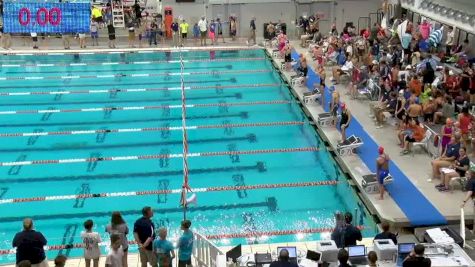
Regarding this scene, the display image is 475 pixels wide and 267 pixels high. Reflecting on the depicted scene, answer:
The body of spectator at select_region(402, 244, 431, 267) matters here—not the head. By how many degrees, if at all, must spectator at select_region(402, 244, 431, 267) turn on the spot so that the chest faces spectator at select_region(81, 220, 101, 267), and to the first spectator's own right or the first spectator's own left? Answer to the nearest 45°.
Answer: approximately 90° to the first spectator's own left

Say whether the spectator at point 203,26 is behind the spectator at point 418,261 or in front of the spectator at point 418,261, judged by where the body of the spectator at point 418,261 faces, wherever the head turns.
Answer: in front

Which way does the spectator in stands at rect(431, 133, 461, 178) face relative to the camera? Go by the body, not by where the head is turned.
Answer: to the viewer's left

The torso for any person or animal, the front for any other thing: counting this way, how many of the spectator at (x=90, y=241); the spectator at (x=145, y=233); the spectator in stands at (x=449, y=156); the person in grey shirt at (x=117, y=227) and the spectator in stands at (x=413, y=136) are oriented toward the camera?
0

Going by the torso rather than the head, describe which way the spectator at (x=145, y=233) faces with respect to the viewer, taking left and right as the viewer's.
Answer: facing away from the viewer and to the right of the viewer

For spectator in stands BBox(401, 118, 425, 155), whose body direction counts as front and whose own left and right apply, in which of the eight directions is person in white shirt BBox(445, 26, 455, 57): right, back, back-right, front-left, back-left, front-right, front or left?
right

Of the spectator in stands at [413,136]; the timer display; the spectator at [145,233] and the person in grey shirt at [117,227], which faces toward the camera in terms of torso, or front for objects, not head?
the timer display

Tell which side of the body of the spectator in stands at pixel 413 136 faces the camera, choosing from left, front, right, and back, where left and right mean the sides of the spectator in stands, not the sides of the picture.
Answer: left

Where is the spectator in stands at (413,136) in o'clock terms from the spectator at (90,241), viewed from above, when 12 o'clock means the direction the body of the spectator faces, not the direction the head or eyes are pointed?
The spectator in stands is roughly at 2 o'clock from the spectator.

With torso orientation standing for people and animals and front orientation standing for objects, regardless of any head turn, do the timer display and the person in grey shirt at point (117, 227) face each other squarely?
yes

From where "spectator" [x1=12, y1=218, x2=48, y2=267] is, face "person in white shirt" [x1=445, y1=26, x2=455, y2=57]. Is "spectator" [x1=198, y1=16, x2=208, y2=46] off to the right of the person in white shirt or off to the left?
left

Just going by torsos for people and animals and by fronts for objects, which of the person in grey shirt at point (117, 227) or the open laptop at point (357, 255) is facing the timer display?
the person in grey shirt

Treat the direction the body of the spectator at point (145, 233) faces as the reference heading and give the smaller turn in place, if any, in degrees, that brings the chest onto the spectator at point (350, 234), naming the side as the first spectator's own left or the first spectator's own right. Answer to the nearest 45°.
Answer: approximately 45° to the first spectator's own right

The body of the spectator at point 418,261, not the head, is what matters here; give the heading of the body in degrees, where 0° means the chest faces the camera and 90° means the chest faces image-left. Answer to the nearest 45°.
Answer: approximately 180°

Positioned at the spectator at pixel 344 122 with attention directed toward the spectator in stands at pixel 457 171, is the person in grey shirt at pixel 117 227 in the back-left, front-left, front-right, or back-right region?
front-right

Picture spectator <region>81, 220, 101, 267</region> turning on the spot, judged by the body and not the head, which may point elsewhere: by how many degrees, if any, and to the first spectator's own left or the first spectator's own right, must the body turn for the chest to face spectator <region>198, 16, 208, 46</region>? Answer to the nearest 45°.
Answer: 0° — they already face them

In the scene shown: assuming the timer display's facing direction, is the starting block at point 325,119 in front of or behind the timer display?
in front

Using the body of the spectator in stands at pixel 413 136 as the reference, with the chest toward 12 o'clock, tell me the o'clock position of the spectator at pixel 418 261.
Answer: The spectator is roughly at 9 o'clock from the spectator in stands.
